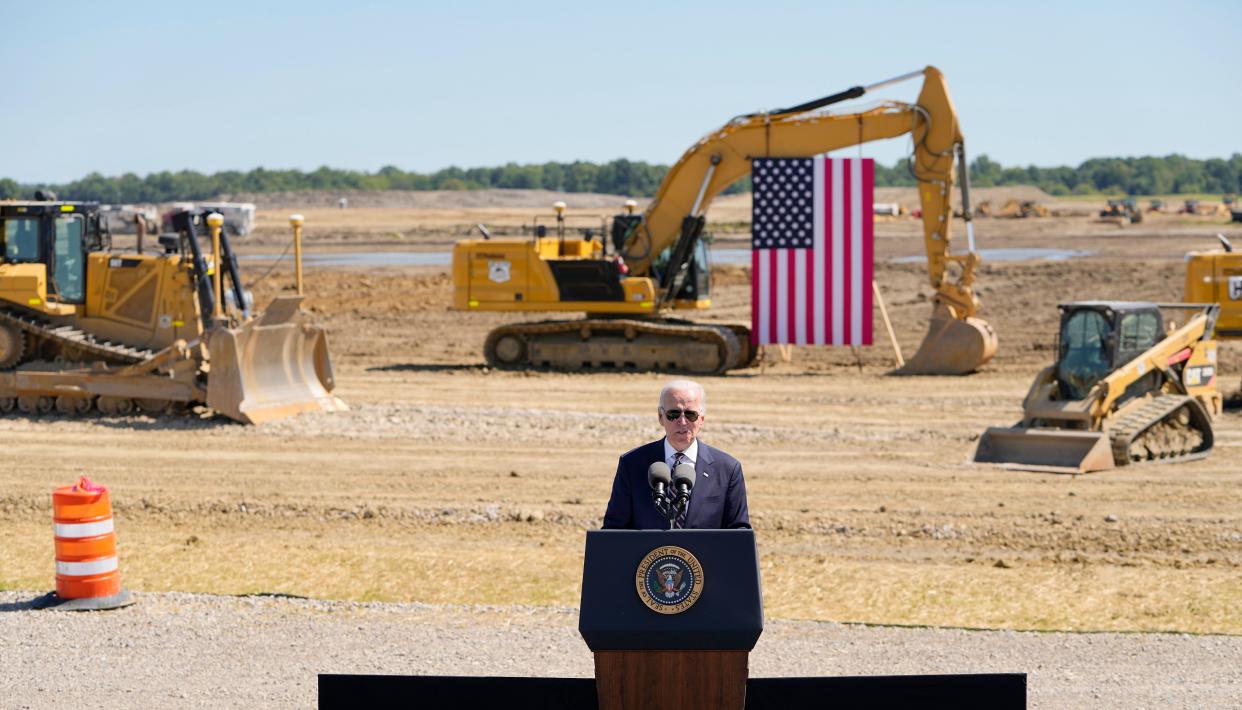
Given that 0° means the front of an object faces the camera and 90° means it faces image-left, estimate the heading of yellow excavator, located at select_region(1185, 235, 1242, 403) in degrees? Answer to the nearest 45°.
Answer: approximately 270°

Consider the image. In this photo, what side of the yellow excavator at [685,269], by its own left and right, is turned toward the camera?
right

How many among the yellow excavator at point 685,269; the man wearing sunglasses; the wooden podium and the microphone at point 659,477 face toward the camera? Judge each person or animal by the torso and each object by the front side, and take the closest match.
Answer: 2

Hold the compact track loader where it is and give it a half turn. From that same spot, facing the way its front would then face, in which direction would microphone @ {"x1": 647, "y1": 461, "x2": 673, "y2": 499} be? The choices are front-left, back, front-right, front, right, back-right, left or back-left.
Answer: back-right

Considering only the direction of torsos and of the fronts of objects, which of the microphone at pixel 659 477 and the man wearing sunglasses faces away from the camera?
the microphone

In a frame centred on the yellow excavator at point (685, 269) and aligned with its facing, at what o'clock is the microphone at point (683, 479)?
The microphone is roughly at 3 o'clock from the yellow excavator.

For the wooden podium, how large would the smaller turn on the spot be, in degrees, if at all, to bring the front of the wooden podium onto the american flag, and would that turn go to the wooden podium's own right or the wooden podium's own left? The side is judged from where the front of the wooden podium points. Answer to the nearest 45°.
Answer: approximately 180°

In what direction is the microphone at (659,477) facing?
away from the camera
